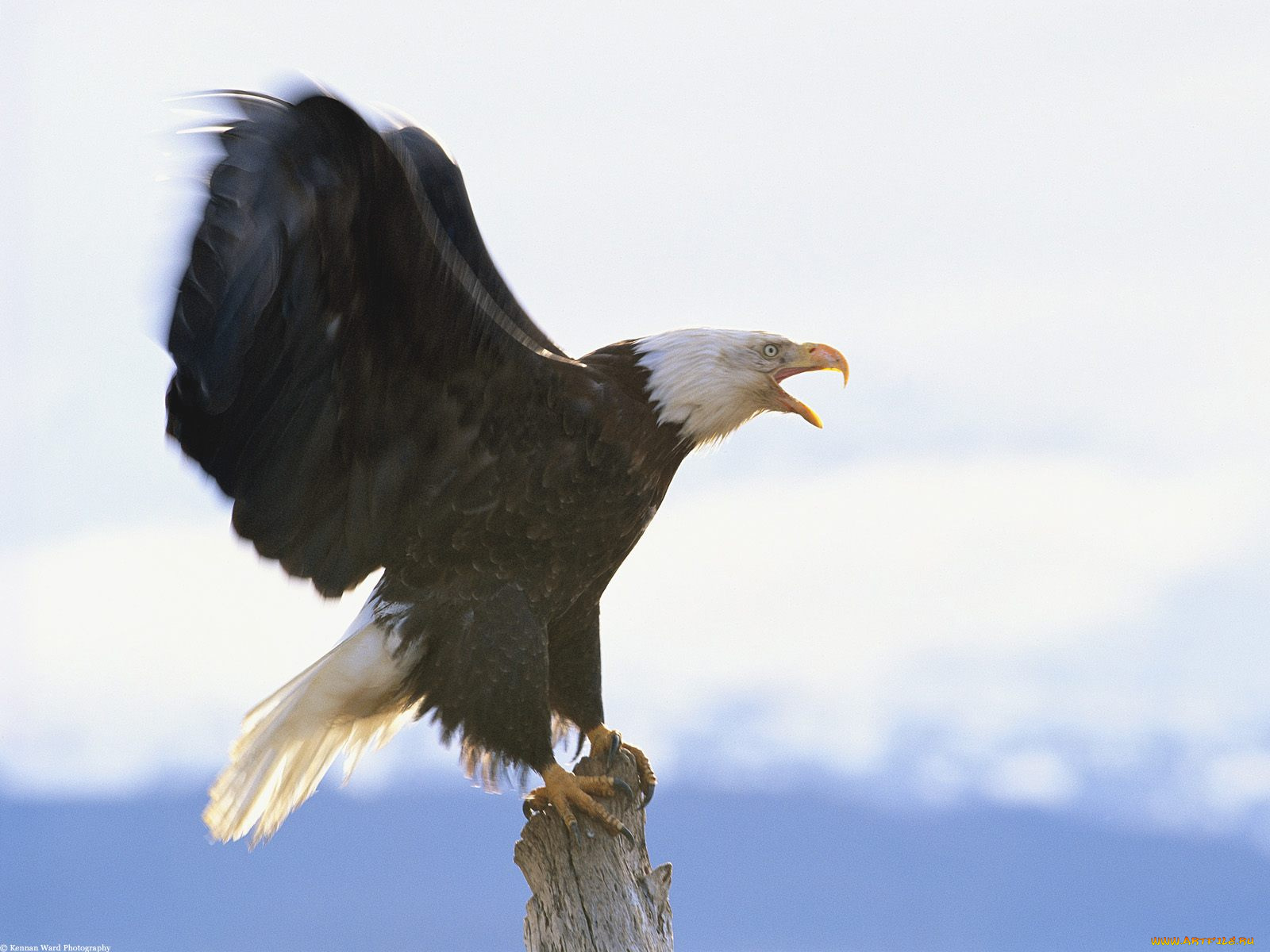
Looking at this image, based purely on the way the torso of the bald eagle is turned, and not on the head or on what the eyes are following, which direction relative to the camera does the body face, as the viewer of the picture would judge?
to the viewer's right
